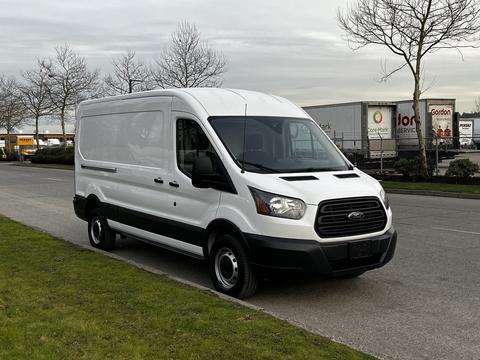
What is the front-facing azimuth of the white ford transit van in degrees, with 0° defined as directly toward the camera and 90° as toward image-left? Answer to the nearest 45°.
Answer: approximately 315°

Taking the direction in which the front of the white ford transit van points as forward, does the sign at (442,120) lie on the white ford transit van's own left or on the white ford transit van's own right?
on the white ford transit van's own left
